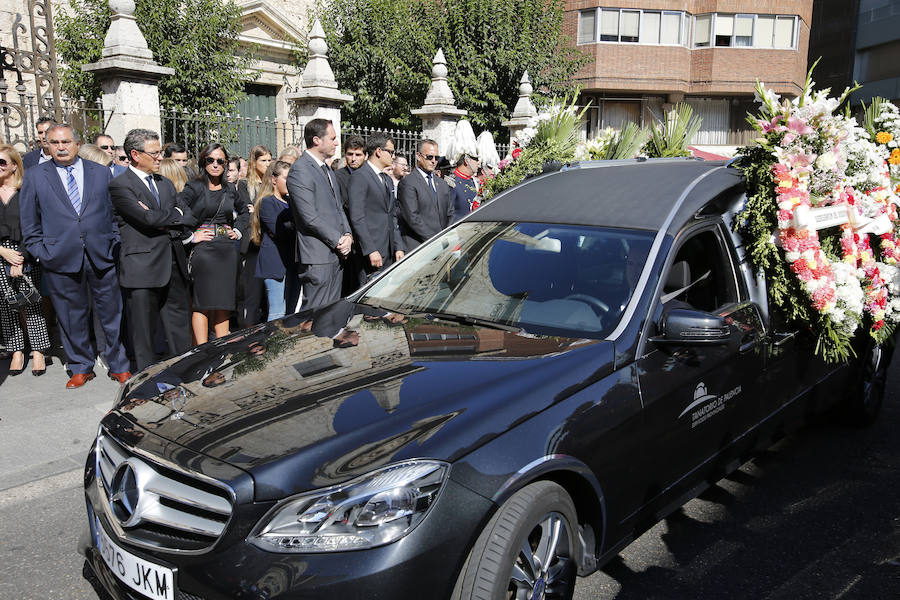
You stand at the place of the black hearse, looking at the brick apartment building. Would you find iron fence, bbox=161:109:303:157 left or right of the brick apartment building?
left

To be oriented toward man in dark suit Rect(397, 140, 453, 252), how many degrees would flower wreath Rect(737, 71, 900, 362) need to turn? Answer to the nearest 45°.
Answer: approximately 180°

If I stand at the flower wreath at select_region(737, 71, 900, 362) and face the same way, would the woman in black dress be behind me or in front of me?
behind

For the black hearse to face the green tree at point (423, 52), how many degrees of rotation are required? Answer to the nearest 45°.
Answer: approximately 135° to its right

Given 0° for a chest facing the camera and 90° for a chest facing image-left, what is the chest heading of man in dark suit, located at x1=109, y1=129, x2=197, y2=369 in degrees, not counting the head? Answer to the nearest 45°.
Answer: approximately 315°

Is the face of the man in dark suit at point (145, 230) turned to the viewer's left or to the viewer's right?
to the viewer's right

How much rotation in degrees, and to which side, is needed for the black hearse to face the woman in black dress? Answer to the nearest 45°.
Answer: approximately 90° to its right

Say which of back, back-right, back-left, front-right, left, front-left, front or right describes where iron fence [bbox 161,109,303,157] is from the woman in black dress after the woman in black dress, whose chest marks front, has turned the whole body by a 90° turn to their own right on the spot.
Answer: right

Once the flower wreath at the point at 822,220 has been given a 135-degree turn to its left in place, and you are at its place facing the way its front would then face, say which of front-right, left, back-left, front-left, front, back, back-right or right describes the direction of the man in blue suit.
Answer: left

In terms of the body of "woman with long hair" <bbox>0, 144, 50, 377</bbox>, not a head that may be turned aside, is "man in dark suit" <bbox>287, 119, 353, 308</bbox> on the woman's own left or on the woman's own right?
on the woman's own left

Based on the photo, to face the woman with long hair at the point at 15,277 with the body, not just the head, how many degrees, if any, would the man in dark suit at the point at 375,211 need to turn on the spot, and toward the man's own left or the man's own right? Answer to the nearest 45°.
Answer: approximately 135° to the man's own right

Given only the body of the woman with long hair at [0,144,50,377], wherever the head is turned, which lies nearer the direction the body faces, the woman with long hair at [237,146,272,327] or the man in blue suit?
the man in blue suit
